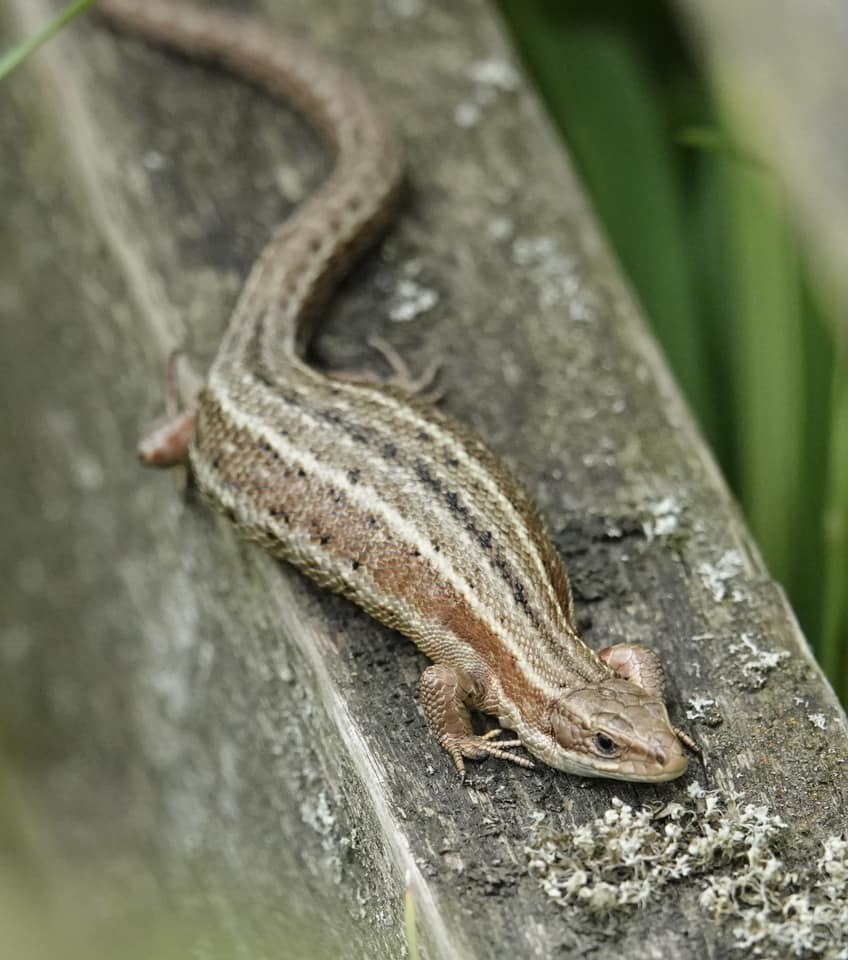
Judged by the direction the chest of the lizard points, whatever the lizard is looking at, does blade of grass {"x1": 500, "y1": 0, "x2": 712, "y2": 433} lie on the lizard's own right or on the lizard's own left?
on the lizard's own left

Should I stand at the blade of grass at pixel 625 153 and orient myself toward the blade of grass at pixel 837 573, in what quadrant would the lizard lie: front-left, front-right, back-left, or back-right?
front-right

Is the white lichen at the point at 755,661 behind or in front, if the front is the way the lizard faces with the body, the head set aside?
in front

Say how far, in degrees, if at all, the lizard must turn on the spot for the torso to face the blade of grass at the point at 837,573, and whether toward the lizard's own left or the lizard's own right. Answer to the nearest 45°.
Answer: approximately 45° to the lizard's own left

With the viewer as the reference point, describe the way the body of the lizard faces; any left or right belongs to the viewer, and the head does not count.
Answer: facing the viewer and to the right of the viewer

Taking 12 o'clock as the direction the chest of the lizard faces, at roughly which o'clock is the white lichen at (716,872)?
The white lichen is roughly at 1 o'clock from the lizard.
